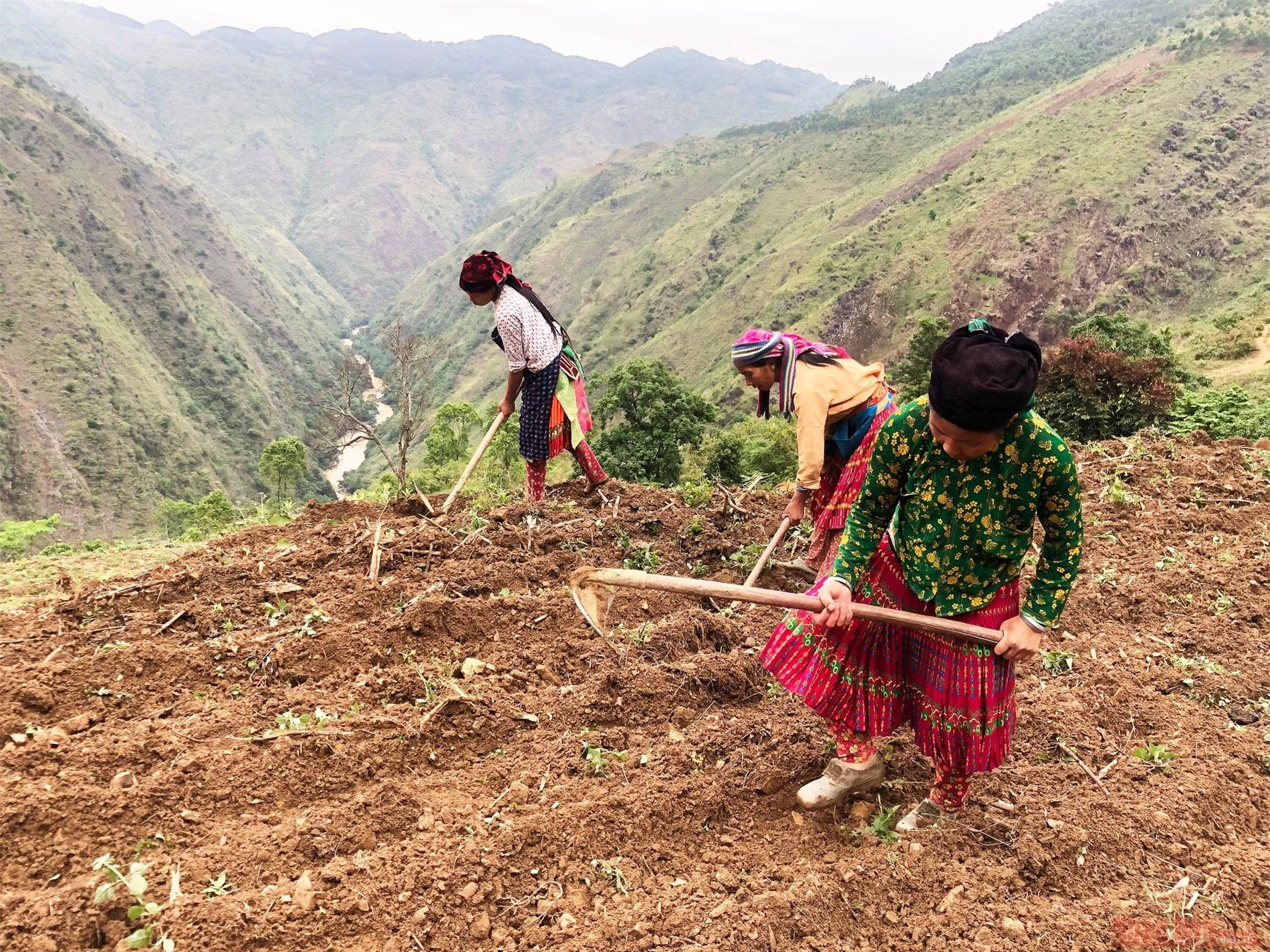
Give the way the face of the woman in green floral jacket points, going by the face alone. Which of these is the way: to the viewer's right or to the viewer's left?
to the viewer's left

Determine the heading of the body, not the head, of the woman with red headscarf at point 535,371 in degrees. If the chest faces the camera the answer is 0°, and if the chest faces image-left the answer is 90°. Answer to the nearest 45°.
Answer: approximately 90°

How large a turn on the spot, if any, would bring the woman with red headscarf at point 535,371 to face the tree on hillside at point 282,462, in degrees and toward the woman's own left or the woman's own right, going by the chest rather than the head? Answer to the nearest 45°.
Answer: approximately 90° to the woman's own right

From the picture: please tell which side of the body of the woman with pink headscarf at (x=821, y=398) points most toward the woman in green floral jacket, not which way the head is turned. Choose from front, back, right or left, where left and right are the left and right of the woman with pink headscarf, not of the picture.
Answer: left

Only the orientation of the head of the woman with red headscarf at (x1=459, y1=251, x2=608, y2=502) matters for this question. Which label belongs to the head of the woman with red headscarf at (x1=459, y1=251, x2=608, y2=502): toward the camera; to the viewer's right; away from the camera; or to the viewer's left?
to the viewer's left

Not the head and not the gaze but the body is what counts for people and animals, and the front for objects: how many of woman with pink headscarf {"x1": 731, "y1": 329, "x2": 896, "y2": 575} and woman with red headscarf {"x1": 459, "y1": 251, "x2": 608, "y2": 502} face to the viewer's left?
2

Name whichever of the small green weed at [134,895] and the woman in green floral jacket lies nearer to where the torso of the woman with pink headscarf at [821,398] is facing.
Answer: the small green weed

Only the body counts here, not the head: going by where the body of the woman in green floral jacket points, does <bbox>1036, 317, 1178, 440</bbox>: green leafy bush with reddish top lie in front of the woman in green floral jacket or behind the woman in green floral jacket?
behind

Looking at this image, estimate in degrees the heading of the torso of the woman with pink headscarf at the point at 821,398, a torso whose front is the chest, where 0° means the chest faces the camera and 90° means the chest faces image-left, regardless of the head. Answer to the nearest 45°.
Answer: approximately 90°

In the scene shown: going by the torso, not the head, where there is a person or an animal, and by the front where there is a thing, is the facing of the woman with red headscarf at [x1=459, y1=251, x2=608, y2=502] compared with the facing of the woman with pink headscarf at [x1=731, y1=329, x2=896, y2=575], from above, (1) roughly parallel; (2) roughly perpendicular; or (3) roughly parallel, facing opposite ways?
roughly parallel

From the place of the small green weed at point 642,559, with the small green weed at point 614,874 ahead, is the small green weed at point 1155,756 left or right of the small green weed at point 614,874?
left

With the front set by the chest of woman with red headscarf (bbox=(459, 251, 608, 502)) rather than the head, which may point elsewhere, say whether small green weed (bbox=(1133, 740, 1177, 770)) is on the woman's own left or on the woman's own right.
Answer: on the woman's own left

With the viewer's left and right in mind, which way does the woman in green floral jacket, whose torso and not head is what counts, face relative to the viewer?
facing the viewer and to the left of the viewer
